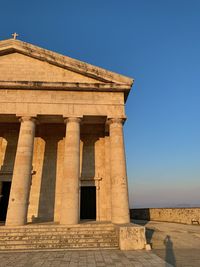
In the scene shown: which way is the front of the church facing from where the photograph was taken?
facing the viewer

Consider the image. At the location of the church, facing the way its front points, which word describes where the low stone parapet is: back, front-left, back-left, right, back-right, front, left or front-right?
back-left
